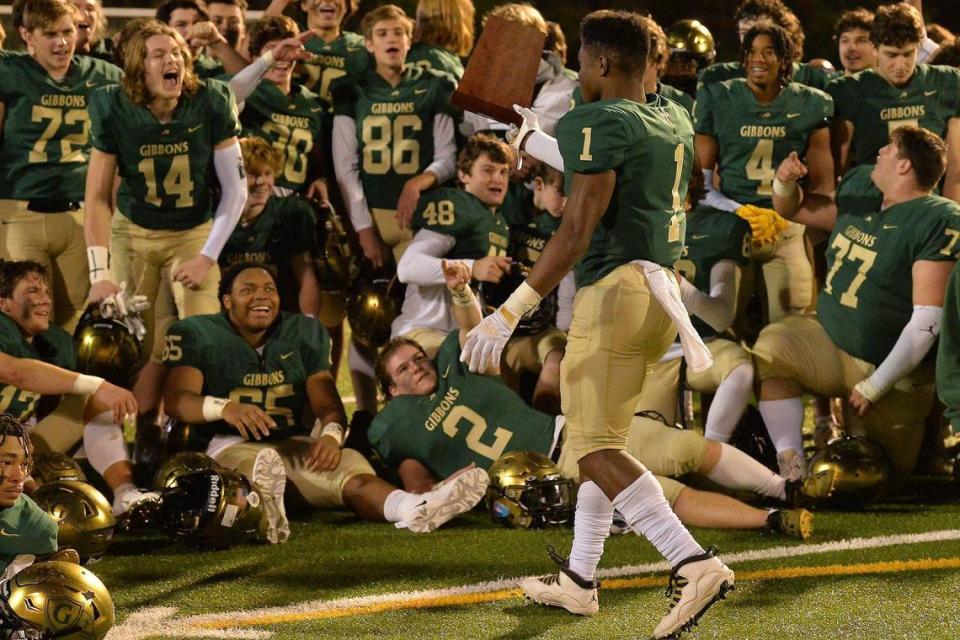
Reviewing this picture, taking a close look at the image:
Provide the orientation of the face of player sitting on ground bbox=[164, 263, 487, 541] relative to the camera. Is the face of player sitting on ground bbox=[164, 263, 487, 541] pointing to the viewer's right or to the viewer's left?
to the viewer's right

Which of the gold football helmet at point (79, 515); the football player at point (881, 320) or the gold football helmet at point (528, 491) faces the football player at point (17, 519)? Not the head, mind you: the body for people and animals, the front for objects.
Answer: the football player at point (881, 320)

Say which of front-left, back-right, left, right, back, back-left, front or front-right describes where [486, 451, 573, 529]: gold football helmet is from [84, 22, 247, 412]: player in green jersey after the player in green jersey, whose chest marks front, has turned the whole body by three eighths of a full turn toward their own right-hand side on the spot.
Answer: back

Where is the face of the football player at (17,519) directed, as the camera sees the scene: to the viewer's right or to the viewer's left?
to the viewer's right

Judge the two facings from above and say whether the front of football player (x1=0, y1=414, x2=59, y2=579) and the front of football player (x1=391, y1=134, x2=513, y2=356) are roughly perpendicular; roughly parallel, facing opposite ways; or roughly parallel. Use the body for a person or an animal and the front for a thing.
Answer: roughly parallel

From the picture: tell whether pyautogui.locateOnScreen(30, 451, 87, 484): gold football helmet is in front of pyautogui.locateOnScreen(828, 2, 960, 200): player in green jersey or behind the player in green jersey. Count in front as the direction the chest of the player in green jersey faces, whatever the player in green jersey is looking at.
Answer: in front

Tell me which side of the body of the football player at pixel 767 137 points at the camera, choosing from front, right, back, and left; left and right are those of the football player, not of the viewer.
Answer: front

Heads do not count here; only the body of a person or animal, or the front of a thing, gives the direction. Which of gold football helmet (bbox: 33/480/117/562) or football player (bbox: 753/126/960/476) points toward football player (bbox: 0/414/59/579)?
football player (bbox: 753/126/960/476)

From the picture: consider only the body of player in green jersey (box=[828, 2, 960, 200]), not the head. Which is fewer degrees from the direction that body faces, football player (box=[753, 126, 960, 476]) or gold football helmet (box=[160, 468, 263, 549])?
the football player

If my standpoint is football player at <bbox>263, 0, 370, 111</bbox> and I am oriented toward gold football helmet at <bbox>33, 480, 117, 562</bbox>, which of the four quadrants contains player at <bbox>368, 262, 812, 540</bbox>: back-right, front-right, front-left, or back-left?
front-left

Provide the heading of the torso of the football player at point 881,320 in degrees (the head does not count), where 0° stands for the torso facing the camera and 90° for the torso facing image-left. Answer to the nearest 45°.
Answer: approximately 45°

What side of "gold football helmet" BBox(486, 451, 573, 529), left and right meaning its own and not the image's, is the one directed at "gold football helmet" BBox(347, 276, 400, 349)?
back

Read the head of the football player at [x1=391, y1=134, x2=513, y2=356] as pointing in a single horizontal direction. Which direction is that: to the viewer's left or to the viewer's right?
to the viewer's right

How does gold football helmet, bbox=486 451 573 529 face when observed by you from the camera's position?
facing the viewer and to the right of the viewer

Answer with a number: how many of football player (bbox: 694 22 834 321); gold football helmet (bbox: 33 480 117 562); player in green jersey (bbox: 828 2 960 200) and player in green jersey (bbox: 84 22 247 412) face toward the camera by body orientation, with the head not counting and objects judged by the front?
3

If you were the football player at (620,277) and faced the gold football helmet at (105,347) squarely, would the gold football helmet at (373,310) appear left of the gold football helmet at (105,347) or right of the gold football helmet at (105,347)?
right

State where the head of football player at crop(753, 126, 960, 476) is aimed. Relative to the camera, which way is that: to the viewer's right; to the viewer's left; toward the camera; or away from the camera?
to the viewer's left

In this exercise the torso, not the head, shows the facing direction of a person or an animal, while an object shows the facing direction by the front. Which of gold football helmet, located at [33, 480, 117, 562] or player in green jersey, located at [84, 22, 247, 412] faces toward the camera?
the player in green jersey

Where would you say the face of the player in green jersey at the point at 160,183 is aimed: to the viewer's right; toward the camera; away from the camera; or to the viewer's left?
toward the camera

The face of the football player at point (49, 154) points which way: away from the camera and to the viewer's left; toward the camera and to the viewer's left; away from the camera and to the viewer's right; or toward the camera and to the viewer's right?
toward the camera and to the viewer's right
